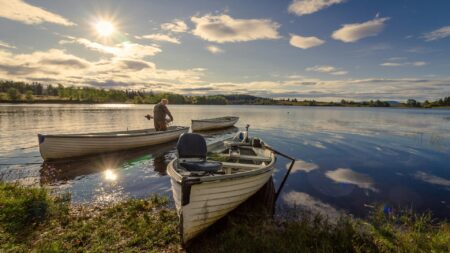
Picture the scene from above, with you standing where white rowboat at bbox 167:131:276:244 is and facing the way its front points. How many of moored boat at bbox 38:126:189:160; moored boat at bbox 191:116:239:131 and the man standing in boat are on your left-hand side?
0

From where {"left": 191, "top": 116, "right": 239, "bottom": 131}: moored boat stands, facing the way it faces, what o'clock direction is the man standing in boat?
The man standing in boat is roughly at 5 o'clock from the moored boat.

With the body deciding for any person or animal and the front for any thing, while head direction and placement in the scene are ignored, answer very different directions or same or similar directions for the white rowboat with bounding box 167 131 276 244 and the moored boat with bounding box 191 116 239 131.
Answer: very different directions

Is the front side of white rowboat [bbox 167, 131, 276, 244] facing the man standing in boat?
no

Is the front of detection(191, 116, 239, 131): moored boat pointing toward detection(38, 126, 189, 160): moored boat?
no

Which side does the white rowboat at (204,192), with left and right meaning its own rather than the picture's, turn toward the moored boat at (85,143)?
right

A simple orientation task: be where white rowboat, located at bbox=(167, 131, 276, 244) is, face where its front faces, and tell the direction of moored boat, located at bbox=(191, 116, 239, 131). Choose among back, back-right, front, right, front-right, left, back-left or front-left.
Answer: back-right

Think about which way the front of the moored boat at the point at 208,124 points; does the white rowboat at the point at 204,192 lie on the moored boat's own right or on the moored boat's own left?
on the moored boat's own right

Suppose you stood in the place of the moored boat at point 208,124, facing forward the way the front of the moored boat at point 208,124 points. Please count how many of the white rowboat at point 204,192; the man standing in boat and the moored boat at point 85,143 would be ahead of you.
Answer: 0
